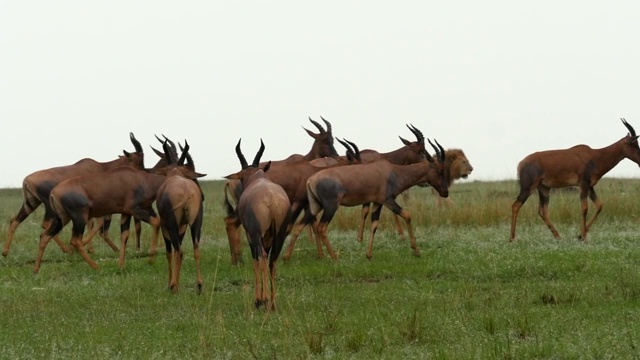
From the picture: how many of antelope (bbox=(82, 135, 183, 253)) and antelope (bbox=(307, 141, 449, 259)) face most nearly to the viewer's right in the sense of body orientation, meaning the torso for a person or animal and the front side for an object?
2

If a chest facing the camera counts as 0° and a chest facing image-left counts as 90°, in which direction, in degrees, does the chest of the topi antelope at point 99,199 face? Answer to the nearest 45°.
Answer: approximately 270°

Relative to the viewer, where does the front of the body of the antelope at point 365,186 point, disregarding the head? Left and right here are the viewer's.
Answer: facing to the right of the viewer

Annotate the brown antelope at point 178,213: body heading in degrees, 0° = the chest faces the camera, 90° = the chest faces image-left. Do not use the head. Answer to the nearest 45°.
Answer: approximately 180°

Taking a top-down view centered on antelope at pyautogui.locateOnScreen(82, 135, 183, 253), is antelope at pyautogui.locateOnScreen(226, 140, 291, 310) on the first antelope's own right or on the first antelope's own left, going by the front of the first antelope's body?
on the first antelope's own right

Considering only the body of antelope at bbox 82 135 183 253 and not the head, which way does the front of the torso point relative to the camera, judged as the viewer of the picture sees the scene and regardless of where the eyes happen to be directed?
to the viewer's right

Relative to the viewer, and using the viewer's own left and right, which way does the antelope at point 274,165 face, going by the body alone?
facing to the right of the viewer

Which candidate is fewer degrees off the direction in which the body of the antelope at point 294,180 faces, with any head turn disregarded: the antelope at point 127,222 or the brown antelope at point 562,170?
the brown antelope

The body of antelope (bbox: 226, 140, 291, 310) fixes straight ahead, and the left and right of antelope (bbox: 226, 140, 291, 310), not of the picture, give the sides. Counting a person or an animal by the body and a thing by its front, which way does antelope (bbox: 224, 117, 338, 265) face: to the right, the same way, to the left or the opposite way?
to the right

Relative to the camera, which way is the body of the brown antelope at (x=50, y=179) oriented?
to the viewer's right

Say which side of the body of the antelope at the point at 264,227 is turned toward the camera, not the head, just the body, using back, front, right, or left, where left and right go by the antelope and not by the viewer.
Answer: back

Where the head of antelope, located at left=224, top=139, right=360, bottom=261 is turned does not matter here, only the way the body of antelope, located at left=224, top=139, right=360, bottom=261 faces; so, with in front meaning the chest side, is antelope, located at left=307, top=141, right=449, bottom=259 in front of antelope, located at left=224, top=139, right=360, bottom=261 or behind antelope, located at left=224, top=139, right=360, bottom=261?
in front

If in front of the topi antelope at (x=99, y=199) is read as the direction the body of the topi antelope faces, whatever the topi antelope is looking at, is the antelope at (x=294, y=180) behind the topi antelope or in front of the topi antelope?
in front

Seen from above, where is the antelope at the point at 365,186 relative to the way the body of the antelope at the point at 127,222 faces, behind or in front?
in front

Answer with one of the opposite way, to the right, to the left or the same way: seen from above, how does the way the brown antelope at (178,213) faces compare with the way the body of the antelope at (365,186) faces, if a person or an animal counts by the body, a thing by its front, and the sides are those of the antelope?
to the left

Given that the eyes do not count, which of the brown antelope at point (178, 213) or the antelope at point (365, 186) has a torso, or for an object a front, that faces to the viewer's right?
the antelope

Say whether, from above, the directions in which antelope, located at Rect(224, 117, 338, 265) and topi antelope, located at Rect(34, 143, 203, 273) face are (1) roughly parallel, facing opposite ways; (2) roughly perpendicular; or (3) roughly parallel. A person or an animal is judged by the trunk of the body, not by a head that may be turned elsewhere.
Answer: roughly parallel

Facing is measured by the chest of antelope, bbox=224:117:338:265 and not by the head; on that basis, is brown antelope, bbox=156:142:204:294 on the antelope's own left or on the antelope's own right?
on the antelope's own right

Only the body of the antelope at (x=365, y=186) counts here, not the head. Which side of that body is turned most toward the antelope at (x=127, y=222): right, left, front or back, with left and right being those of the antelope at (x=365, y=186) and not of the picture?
back

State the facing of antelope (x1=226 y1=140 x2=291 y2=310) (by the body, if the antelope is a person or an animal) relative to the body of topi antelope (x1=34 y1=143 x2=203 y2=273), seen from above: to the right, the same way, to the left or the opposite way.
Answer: to the left

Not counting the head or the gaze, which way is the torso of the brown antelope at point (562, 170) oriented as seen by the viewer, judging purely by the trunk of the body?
to the viewer's right
